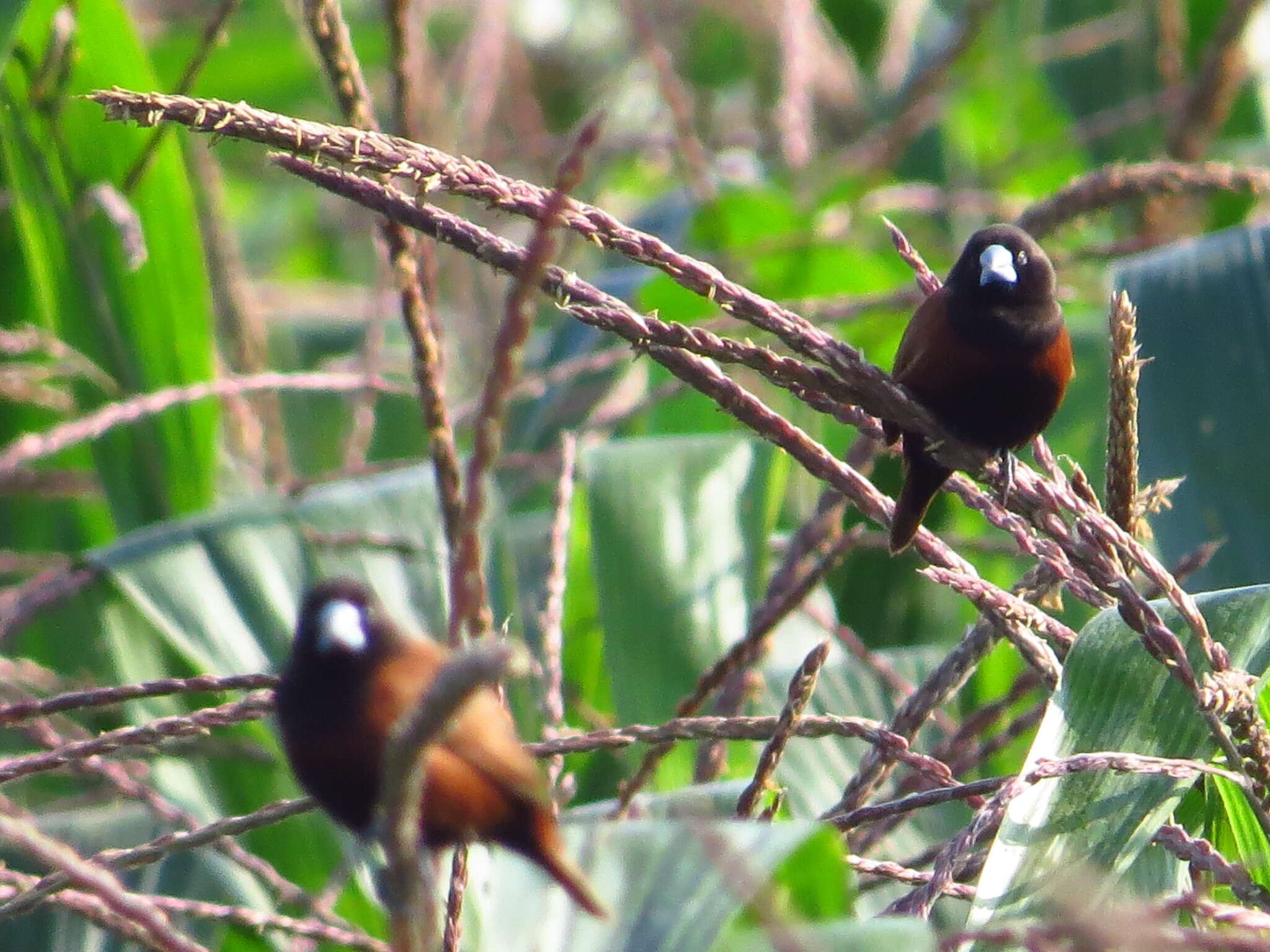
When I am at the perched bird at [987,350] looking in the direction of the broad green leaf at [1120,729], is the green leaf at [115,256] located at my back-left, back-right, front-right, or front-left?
back-right

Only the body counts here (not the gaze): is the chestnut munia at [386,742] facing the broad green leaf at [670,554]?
no

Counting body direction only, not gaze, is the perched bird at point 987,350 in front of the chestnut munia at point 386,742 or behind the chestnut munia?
behind

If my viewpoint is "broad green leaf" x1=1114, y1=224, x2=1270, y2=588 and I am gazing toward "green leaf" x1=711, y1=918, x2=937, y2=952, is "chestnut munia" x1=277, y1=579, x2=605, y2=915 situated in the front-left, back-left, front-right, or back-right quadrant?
front-right

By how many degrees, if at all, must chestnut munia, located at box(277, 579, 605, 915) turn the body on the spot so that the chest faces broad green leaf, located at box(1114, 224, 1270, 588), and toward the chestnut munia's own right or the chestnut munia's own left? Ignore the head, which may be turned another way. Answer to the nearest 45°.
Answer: approximately 180°

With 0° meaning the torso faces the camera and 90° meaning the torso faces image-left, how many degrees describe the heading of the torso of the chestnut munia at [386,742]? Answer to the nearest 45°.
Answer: approximately 45°

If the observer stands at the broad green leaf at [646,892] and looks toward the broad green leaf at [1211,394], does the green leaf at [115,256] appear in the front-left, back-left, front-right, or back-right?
front-left

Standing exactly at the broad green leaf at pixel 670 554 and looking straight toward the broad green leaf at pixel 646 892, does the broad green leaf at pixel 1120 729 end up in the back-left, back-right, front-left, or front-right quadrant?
front-left
